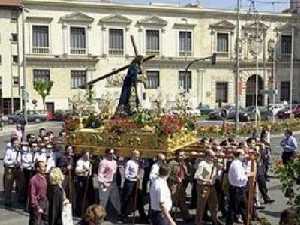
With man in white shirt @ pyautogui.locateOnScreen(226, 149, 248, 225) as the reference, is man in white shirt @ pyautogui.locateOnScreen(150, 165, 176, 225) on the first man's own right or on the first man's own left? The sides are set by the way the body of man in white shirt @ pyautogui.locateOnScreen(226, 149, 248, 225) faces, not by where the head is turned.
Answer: on the first man's own right

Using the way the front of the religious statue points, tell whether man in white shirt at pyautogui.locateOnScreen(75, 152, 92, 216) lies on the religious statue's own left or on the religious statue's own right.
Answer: on the religious statue's own right
